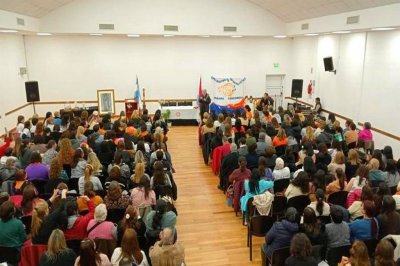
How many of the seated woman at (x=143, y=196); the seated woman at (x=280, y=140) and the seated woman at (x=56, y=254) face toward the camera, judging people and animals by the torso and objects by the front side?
0

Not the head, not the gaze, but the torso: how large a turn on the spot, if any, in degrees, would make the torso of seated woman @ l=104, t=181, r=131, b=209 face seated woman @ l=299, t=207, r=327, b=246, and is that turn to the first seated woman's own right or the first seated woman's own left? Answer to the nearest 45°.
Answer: approximately 135° to the first seated woman's own right

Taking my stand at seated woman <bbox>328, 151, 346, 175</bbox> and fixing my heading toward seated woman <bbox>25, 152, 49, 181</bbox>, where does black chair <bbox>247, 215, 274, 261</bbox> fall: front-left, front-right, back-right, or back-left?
front-left

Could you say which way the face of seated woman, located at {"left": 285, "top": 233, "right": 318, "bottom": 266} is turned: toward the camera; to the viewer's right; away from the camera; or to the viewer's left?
away from the camera

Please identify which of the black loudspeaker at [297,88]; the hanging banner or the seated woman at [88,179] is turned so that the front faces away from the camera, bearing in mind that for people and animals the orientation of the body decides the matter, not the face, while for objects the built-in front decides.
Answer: the seated woman

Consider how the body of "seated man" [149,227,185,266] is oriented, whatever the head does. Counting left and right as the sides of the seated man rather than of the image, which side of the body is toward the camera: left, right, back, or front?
back

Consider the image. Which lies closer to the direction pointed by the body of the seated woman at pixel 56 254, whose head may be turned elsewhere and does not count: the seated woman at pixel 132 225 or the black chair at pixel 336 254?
the seated woman

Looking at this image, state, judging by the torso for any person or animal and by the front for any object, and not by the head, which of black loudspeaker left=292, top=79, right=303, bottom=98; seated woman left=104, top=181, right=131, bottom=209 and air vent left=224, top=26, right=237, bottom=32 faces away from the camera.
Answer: the seated woman

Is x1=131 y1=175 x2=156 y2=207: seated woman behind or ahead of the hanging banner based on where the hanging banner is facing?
ahead

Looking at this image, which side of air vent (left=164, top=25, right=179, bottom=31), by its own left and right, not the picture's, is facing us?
front

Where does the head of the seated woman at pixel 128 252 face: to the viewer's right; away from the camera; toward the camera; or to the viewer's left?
away from the camera

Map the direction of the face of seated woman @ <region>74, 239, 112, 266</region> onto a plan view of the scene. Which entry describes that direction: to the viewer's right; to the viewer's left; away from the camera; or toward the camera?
away from the camera

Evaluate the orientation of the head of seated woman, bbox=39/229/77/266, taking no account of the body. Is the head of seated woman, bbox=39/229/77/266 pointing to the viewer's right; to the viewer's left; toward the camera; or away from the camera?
away from the camera

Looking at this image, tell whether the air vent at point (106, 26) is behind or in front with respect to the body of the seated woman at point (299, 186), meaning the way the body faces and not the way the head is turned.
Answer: in front

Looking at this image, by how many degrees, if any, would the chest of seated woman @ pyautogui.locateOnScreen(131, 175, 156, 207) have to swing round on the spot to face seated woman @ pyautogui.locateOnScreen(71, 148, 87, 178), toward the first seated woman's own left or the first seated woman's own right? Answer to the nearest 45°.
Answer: approximately 45° to the first seated woman's own left

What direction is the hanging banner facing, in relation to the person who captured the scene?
facing the viewer

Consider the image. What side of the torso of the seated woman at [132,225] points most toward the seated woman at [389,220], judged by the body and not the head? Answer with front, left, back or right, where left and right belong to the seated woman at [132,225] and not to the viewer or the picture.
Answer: right

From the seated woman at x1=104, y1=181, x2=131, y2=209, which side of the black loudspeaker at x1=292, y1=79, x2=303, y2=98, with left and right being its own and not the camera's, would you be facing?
front

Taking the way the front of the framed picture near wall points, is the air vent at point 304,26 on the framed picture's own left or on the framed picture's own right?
on the framed picture's own left

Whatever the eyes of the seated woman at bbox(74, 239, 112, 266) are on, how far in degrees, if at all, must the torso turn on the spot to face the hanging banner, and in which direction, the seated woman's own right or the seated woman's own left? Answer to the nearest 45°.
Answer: approximately 45° to the seated woman's own right

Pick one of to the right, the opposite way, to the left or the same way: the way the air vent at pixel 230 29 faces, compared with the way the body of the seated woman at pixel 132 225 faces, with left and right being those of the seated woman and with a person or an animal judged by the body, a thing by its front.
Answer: the opposite way
